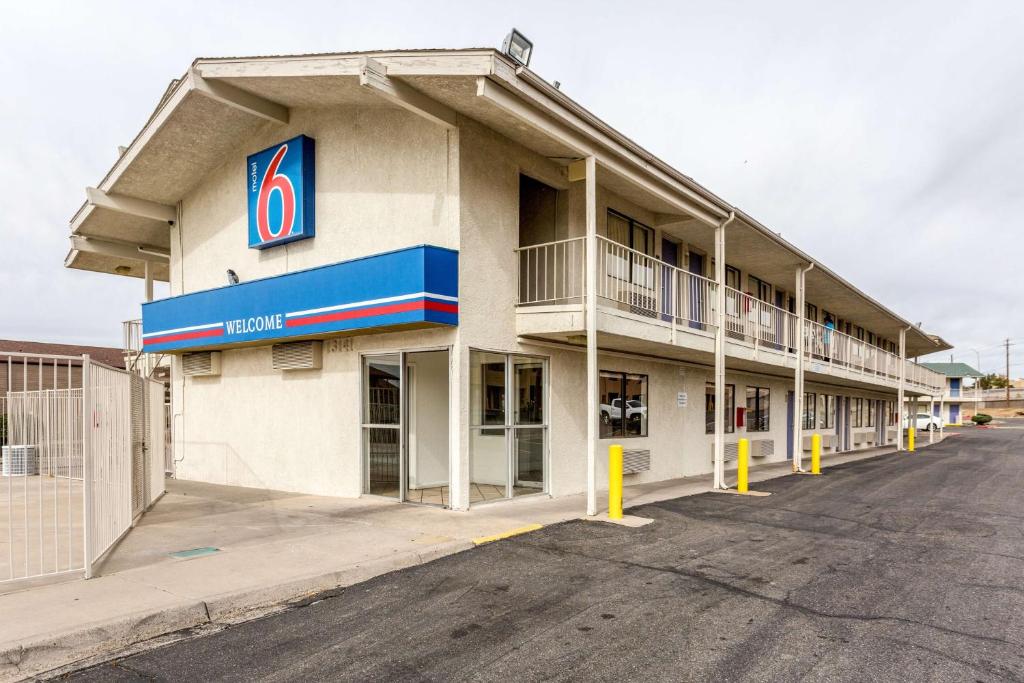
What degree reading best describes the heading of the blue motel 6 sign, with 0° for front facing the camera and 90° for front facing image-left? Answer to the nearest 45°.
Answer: approximately 45°

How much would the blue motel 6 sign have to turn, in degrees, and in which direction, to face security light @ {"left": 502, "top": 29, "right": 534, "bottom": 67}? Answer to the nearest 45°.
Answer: approximately 90° to its left

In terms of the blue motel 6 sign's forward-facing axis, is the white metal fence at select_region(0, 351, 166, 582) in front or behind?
in front

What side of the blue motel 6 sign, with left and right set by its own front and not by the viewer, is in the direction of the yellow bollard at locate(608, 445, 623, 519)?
left
